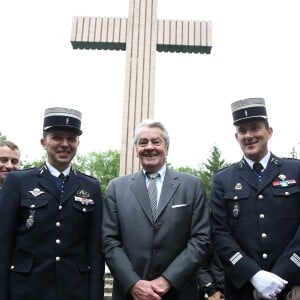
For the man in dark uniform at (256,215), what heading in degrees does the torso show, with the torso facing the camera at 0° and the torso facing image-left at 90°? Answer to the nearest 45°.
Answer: approximately 0°

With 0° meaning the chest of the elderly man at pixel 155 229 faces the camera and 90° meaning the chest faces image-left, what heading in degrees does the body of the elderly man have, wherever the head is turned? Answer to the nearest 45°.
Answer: approximately 0°

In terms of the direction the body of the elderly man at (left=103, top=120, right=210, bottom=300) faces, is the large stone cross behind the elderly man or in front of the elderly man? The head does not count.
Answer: behind

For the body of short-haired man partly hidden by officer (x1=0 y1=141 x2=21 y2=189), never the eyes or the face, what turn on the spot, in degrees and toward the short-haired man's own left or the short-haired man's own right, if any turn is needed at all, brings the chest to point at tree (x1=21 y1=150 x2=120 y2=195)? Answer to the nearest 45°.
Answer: approximately 180°

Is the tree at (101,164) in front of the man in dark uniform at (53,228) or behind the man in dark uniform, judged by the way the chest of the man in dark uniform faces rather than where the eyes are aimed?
behind

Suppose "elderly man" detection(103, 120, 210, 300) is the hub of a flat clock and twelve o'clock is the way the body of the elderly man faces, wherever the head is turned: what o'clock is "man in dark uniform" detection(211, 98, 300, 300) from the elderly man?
The man in dark uniform is roughly at 9 o'clock from the elderly man.

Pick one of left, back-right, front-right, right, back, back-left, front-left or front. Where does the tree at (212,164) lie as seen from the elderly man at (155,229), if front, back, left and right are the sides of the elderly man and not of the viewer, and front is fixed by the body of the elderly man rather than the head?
back
